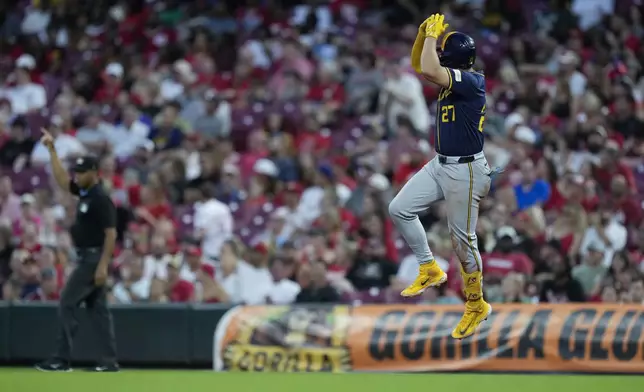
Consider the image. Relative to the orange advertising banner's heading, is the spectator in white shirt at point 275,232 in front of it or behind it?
behind

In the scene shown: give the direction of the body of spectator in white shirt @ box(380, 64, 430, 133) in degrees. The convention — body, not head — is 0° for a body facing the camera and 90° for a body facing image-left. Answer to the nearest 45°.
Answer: approximately 45°

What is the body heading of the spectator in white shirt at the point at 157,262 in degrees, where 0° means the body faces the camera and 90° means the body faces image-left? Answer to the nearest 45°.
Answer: approximately 0°

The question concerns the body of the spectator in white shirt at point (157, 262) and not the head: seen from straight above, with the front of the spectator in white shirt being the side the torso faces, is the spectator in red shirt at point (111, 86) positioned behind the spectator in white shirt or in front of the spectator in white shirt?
behind

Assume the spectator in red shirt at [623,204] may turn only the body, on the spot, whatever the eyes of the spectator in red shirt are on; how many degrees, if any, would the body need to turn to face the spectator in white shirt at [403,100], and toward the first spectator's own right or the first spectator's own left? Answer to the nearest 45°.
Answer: approximately 90° to the first spectator's own right

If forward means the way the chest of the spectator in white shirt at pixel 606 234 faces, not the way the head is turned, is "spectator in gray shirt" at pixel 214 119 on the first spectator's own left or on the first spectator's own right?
on the first spectator's own right

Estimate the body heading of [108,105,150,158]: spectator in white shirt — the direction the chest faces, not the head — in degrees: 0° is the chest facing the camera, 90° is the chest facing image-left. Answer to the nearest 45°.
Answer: approximately 0°

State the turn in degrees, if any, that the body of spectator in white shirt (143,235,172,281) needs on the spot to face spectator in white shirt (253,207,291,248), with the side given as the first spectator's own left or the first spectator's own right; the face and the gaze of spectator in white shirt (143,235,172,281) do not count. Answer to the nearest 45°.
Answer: approximately 90° to the first spectator's own left

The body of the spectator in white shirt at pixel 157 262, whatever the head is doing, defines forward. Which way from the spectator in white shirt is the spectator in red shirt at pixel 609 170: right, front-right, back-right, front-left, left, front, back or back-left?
left

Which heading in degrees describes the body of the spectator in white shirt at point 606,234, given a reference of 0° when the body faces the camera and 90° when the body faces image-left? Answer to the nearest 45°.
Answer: approximately 45°

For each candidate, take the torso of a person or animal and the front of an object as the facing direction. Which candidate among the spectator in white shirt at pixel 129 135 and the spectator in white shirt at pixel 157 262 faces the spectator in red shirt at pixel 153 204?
the spectator in white shirt at pixel 129 135
